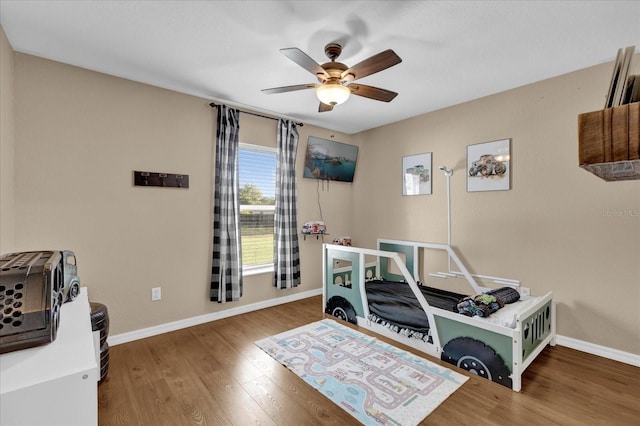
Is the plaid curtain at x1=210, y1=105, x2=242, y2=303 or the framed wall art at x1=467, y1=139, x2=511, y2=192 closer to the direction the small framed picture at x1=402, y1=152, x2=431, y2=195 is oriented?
the plaid curtain

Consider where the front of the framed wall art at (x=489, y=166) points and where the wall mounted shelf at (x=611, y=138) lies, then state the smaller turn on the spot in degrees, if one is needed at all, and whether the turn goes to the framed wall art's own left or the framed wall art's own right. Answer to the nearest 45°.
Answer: approximately 45° to the framed wall art's own left

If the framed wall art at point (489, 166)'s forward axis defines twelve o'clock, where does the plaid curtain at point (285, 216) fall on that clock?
The plaid curtain is roughly at 1 o'clock from the framed wall art.

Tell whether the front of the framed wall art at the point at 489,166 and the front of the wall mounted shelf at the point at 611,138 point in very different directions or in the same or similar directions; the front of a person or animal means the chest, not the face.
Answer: same or similar directions

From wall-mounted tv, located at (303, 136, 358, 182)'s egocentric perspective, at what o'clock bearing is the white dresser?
The white dresser is roughly at 2 o'clock from the wall-mounted tv.

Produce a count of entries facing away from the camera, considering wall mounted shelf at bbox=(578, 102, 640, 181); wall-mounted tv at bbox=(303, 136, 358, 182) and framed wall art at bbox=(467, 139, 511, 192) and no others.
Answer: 0

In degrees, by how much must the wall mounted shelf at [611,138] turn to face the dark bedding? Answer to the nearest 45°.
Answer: approximately 90° to its right

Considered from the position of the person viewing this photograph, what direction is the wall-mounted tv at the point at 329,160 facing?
facing the viewer and to the right of the viewer

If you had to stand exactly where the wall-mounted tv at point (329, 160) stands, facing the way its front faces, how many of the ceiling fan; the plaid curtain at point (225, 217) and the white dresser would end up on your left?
0

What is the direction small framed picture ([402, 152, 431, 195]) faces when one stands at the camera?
facing the viewer and to the left of the viewer
